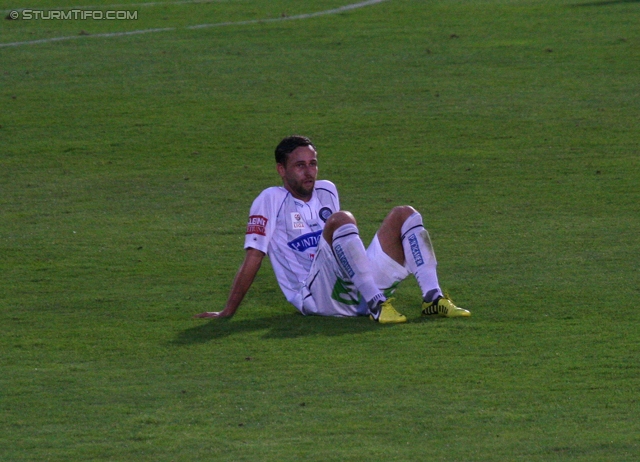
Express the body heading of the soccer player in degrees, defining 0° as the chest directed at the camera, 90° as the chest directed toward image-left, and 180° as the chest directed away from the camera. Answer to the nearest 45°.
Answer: approximately 315°
